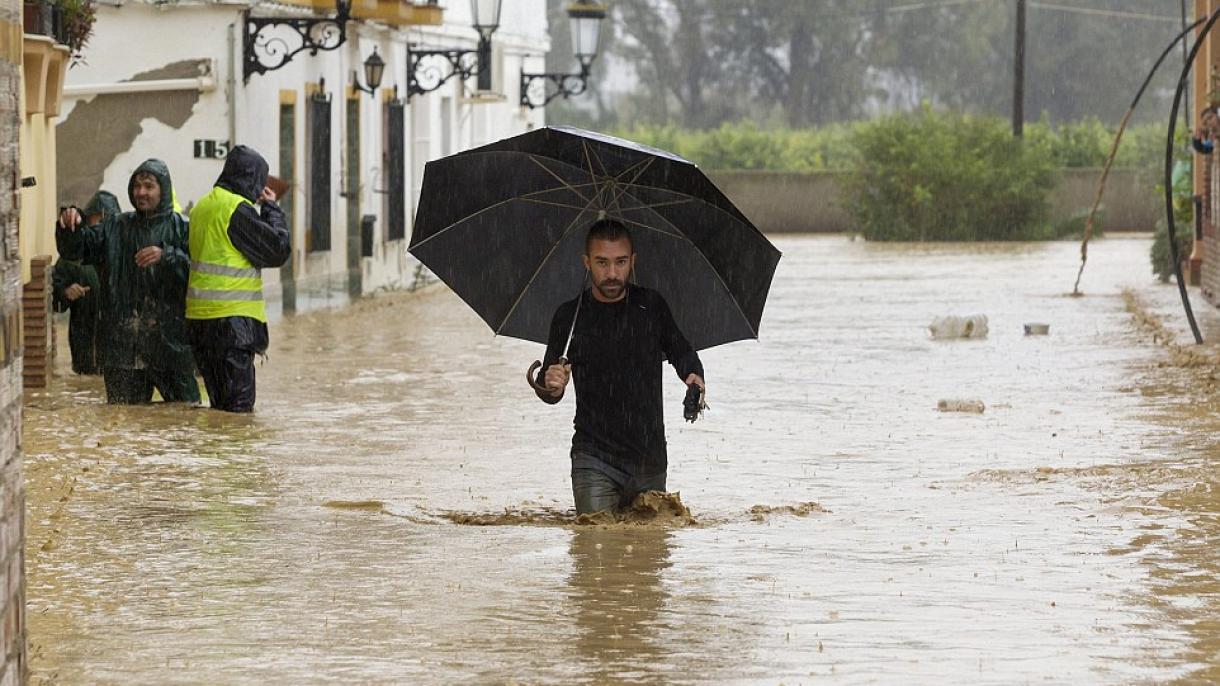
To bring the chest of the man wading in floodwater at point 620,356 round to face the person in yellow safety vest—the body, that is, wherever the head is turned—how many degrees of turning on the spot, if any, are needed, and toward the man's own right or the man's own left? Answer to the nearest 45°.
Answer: approximately 135° to the man's own right

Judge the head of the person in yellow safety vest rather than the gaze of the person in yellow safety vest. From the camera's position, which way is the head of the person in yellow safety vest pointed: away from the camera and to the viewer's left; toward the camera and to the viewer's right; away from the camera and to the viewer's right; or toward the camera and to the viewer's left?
away from the camera and to the viewer's right

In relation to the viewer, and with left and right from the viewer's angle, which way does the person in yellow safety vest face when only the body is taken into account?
facing away from the viewer and to the right of the viewer

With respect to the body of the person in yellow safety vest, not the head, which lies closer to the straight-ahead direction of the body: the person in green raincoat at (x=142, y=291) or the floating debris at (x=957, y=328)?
the floating debris

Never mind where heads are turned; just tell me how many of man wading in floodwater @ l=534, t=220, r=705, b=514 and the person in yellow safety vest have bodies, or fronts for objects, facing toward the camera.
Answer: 1

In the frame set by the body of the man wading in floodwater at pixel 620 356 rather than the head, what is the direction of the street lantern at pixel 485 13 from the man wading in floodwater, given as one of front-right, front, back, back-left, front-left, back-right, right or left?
back

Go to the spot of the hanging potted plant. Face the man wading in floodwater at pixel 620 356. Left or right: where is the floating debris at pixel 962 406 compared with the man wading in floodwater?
left

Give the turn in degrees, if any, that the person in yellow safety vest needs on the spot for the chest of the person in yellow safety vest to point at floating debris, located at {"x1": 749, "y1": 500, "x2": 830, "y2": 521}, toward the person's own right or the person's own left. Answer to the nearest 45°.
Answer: approximately 90° to the person's own right
